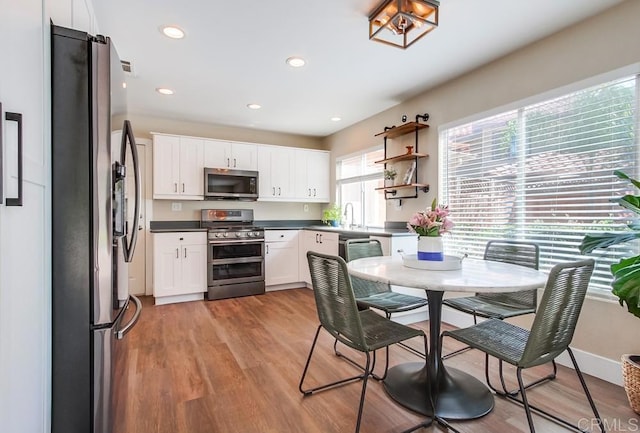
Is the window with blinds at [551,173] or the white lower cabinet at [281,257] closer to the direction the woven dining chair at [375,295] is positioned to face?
the window with blinds

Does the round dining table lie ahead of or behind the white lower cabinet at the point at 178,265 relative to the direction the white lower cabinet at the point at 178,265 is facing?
ahead

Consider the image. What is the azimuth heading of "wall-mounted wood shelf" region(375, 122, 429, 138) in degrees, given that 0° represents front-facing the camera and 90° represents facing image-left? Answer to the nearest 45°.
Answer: approximately 45°

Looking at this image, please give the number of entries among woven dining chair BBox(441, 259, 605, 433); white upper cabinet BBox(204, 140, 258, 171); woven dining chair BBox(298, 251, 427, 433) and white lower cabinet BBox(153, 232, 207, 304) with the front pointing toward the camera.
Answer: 2

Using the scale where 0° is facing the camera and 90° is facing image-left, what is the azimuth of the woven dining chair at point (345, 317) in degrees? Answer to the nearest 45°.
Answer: approximately 225°

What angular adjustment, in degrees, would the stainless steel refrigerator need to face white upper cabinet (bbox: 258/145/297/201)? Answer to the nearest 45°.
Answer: approximately 90° to its left

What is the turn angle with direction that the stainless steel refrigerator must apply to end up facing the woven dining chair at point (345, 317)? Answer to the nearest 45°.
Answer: approximately 45° to its left

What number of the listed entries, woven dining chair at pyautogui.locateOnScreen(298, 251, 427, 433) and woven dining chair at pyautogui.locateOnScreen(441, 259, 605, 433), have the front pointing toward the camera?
0

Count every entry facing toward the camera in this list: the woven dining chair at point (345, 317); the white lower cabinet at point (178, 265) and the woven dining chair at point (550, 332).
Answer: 1

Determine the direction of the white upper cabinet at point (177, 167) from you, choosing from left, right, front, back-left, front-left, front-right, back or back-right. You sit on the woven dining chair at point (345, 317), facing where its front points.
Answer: left

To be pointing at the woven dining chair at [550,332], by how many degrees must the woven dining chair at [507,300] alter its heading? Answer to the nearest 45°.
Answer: approximately 45° to its left

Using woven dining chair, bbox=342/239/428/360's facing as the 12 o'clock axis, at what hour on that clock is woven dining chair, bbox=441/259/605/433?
woven dining chair, bbox=441/259/605/433 is roughly at 12 o'clock from woven dining chair, bbox=342/239/428/360.

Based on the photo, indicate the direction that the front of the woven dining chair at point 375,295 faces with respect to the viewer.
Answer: facing the viewer and to the right of the viewer
